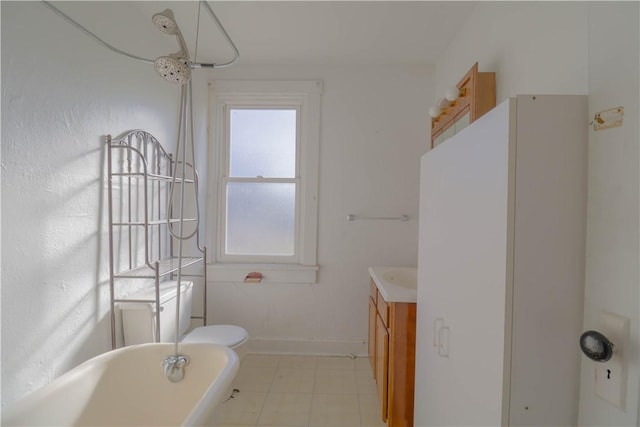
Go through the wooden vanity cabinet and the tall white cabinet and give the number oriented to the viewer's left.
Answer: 2

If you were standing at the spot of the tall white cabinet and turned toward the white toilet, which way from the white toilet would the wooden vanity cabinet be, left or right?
right

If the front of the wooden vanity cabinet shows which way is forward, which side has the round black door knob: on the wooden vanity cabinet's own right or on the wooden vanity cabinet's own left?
on the wooden vanity cabinet's own left

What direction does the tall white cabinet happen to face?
to the viewer's left

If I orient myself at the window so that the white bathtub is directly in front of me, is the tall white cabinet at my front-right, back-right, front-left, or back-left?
front-left

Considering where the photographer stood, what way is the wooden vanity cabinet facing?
facing to the left of the viewer

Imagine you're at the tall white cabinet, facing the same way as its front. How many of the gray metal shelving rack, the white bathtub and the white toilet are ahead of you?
3

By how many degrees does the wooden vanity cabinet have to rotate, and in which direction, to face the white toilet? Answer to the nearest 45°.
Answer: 0° — it already faces it

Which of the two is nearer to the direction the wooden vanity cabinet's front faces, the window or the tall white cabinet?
the window

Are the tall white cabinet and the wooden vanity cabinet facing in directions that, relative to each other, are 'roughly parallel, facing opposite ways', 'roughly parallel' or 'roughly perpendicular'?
roughly parallel

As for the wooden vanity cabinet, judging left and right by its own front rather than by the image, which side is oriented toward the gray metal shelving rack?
front

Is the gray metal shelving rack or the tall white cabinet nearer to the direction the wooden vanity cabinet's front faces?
the gray metal shelving rack

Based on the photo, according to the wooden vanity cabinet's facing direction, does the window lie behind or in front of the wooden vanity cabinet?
in front

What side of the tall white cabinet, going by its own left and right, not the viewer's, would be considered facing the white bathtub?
front

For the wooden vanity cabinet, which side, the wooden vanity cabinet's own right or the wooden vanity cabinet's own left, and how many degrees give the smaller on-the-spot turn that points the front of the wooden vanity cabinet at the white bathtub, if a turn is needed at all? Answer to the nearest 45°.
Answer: approximately 45° to the wooden vanity cabinet's own left
